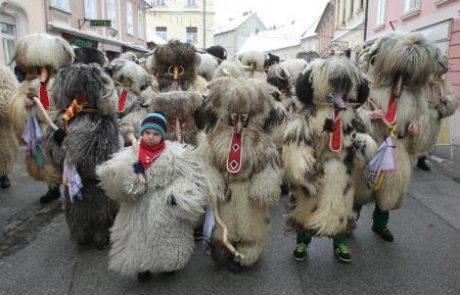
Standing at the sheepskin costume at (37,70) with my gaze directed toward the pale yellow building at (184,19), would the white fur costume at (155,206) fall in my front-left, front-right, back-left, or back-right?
back-right

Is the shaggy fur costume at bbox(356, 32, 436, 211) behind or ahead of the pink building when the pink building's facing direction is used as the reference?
ahead

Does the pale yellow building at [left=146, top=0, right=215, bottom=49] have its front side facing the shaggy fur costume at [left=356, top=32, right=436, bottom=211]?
yes

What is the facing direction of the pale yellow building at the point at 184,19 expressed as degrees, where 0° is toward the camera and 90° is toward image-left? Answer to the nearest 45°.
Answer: approximately 0°

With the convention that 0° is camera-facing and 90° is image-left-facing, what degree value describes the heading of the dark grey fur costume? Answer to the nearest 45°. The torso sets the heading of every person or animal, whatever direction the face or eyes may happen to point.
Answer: approximately 45°

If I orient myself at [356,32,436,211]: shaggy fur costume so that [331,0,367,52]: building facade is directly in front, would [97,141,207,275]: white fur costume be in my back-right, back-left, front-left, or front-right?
back-left

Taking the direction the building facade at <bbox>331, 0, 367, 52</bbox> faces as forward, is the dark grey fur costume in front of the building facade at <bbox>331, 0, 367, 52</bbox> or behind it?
in front

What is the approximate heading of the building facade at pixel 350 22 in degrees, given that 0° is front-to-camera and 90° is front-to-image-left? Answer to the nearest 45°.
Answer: approximately 45°

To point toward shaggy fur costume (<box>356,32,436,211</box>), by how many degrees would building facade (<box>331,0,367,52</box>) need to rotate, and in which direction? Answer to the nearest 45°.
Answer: approximately 45° to its left

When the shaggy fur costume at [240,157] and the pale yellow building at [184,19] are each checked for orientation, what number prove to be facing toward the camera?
2

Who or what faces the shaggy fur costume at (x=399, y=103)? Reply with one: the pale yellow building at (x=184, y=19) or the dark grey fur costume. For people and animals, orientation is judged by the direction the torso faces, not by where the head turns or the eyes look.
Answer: the pale yellow building

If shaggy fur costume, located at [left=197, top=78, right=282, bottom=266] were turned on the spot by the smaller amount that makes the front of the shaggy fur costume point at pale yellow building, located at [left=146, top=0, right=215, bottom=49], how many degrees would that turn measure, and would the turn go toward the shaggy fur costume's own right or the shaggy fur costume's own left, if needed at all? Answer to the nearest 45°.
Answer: approximately 180°

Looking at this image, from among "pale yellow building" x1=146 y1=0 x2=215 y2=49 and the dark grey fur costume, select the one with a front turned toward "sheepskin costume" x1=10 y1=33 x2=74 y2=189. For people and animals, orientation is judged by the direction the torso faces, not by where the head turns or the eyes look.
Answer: the pale yellow building
